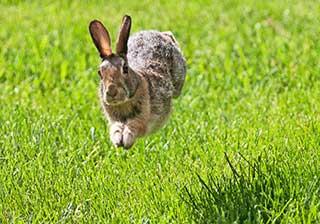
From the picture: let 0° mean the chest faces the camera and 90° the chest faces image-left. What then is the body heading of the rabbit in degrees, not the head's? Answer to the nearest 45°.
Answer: approximately 45°
